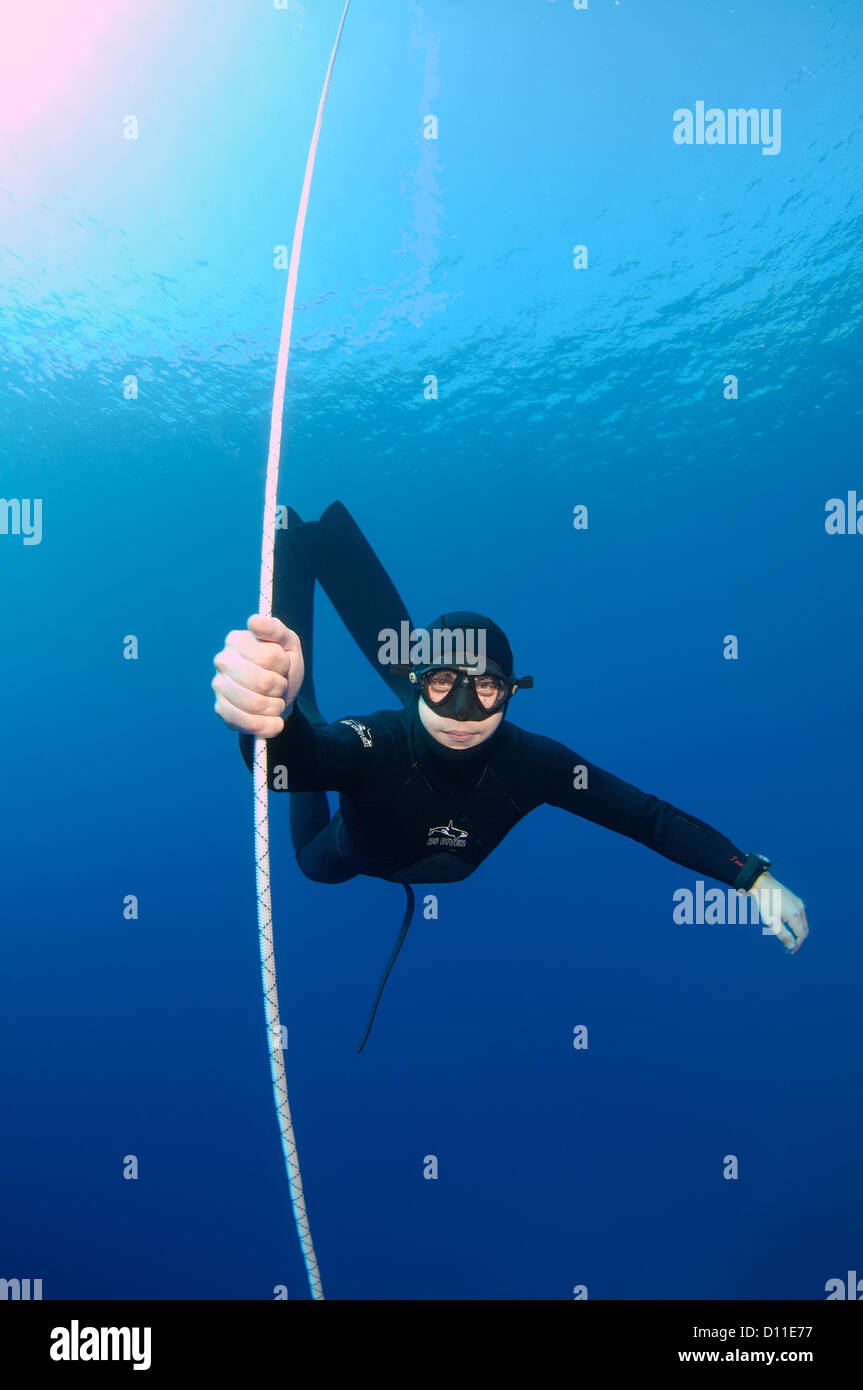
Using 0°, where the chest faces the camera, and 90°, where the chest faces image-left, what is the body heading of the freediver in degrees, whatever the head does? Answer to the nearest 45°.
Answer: approximately 0°
